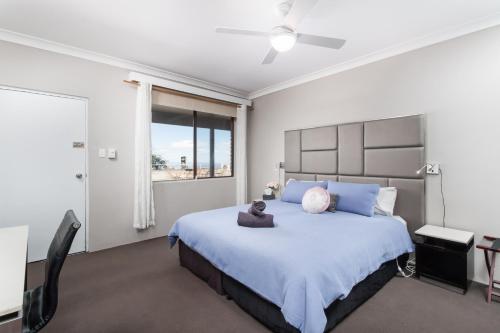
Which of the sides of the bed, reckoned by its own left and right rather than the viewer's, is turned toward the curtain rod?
right

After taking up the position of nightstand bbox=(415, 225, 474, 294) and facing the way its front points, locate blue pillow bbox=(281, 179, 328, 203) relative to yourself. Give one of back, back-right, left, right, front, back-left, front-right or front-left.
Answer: front-right

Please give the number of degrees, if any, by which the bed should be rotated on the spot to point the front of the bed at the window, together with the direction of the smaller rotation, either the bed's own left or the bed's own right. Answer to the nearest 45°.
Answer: approximately 90° to the bed's own right

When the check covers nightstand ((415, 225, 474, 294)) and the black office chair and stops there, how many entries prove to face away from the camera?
0

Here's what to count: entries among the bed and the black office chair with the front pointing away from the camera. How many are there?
0

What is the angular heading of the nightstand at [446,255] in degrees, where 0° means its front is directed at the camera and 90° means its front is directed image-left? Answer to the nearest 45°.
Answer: approximately 45°

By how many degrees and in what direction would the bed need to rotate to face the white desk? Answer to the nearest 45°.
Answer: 0° — it already faces it

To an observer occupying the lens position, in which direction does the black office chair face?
facing to the left of the viewer

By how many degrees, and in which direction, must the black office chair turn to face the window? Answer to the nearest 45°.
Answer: approximately 135° to its right
